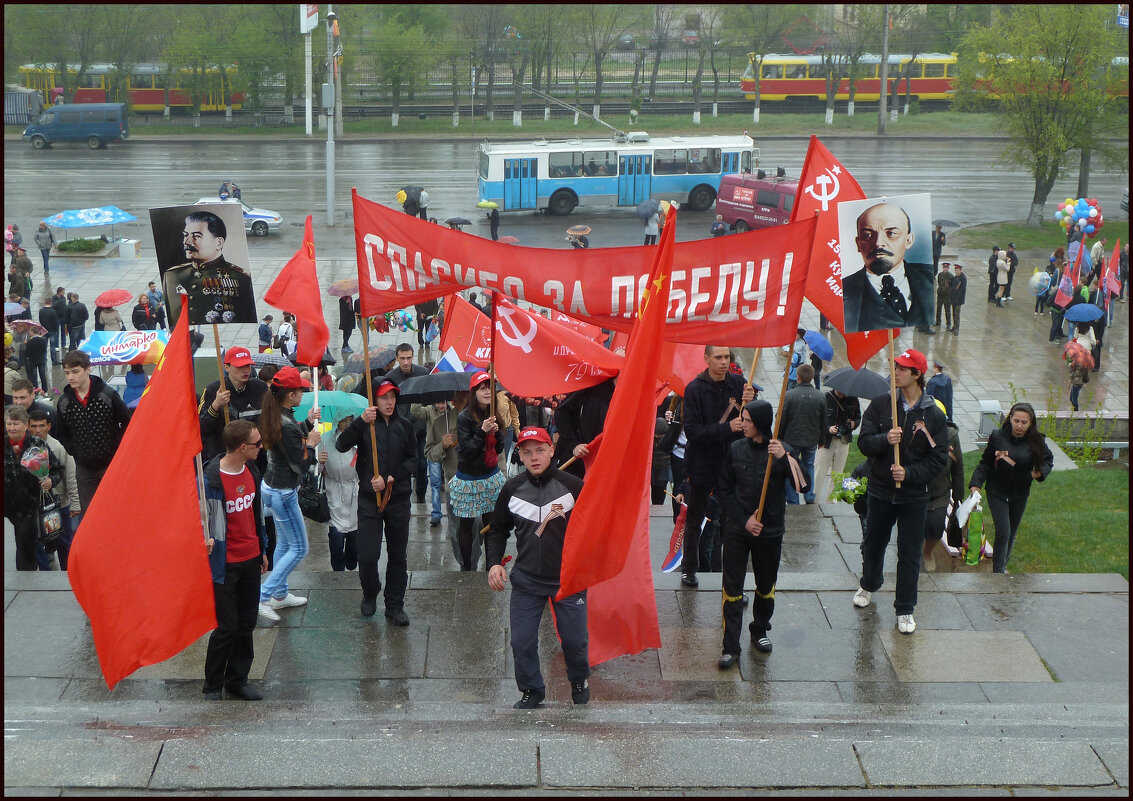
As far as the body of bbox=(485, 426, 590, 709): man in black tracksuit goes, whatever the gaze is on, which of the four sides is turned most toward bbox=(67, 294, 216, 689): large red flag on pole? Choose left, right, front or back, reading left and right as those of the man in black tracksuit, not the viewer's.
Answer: right

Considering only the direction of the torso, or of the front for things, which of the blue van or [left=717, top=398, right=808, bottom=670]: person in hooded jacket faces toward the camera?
the person in hooded jacket

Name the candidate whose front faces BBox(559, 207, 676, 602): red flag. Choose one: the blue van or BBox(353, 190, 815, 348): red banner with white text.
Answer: the red banner with white text

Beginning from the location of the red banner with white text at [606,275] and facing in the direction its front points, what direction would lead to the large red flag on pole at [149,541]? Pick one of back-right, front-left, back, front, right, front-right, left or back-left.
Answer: front-right

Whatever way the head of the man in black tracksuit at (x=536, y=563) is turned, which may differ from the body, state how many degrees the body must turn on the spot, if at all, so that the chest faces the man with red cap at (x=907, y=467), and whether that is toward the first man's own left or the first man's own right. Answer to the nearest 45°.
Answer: approximately 135° to the first man's own left

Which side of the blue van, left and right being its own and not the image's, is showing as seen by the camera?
left

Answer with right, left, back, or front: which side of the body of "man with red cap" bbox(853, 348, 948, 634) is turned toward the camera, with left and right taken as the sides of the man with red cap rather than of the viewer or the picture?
front

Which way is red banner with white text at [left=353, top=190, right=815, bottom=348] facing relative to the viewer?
toward the camera

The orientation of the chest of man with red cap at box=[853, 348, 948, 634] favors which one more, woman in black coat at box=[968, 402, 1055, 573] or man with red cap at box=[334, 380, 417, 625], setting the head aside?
the man with red cap

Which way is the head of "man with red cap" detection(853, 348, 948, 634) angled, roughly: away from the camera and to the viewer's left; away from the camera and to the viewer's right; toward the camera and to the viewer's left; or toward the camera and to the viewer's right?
toward the camera and to the viewer's left

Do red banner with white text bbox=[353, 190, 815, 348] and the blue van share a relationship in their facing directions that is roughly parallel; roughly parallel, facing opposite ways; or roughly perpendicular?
roughly perpendicular

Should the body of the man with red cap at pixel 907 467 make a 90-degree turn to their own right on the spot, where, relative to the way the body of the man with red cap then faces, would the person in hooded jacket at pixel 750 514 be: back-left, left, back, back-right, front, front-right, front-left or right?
front-left

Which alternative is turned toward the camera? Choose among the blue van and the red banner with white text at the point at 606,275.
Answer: the red banner with white text

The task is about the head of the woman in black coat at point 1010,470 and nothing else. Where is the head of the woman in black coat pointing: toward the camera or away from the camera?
toward the camera

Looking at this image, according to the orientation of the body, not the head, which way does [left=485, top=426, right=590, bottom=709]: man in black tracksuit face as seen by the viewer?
toward the camera
